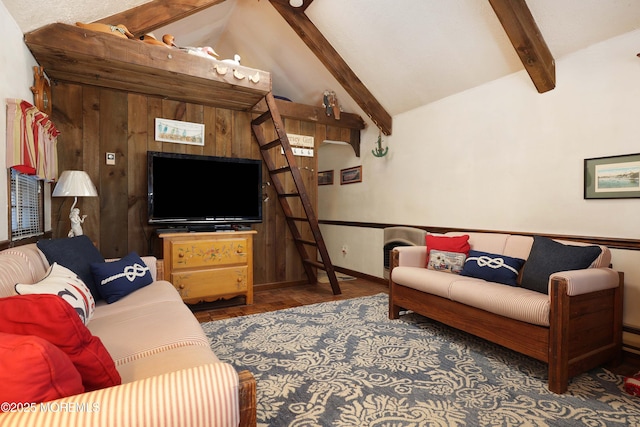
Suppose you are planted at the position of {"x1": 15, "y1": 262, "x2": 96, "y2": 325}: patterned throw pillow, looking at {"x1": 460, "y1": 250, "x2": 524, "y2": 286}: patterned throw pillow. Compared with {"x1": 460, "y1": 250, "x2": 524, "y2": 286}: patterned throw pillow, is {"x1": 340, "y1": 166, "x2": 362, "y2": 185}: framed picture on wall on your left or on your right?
left

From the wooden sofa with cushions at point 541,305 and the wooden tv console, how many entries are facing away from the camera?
0

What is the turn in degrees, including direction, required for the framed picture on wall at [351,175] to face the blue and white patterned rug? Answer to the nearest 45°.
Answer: approximately 45° to its left

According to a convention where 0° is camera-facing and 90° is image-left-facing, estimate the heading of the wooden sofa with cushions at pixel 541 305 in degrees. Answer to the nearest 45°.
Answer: approximately 45°

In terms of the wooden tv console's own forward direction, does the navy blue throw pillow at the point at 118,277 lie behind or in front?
in front

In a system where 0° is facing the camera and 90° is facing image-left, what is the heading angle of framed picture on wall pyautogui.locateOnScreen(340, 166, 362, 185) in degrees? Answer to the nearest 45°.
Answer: approximately 45°

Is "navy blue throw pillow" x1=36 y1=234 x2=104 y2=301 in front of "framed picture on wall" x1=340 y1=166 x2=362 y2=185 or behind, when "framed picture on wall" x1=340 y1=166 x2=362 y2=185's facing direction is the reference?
in front

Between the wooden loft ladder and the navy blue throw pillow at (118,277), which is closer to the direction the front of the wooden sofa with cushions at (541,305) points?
the navy blue throw pillow

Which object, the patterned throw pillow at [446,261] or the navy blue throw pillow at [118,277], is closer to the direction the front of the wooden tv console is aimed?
the navy blue throw pillow

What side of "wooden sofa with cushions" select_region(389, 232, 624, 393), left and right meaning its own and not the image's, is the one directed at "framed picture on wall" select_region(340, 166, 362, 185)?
right
